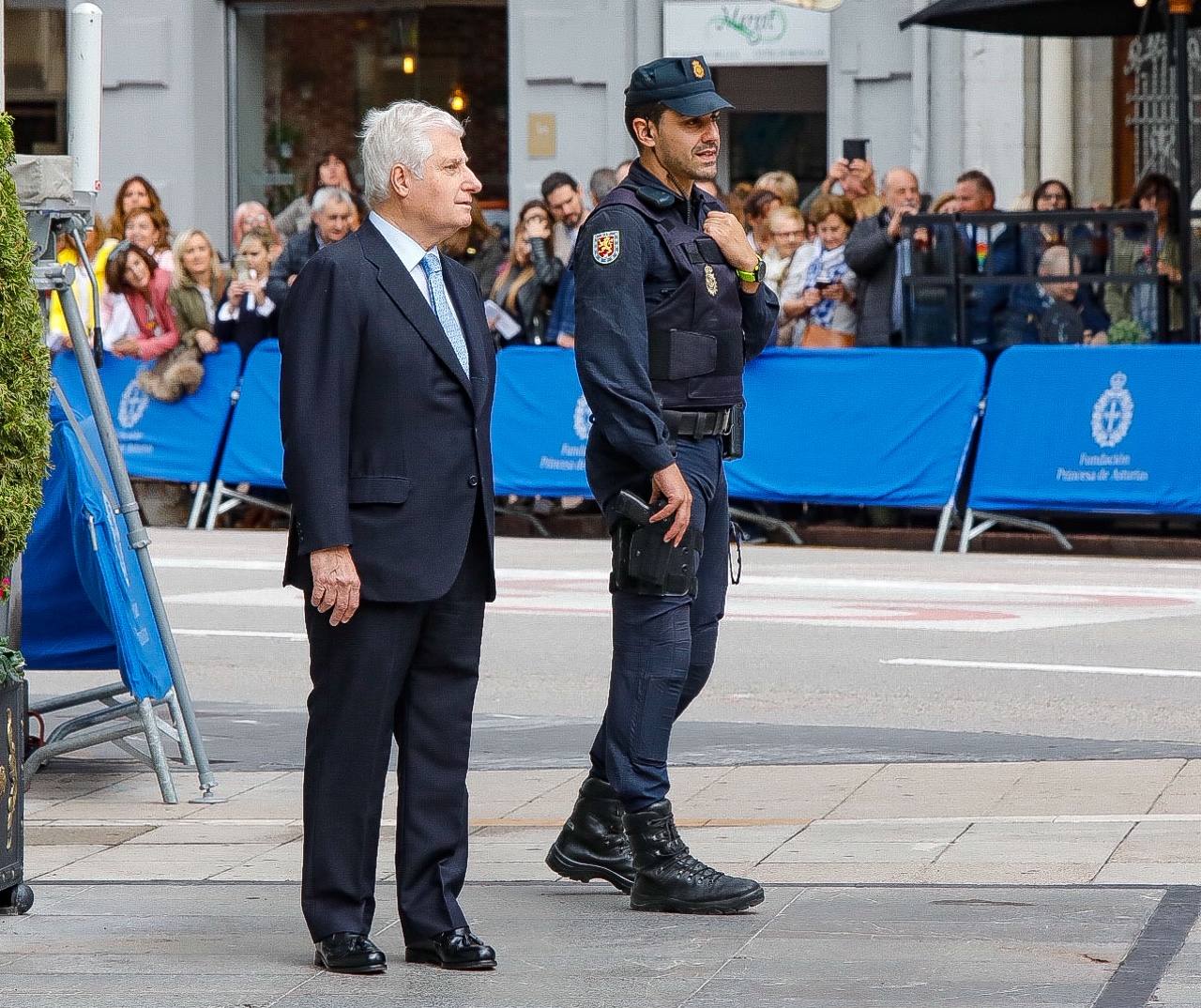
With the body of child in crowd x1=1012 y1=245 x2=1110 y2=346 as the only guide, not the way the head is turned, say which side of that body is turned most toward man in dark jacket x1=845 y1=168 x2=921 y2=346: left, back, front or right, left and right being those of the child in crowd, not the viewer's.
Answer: right

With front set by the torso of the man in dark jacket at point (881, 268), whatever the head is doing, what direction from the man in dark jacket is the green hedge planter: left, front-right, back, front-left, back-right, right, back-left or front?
front-right

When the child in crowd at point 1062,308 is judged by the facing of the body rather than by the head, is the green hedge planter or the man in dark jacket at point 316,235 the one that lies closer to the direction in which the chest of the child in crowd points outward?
the green hedge planter

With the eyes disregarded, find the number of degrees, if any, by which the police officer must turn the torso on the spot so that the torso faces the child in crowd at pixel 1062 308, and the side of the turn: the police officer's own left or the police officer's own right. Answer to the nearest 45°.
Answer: approximately 135° to the police officer's own left

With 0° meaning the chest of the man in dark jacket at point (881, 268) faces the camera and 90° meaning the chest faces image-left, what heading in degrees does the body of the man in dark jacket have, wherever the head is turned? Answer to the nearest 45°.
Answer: approximately 315°

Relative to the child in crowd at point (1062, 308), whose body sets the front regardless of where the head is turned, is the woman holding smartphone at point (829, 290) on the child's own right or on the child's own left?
on the child's own right

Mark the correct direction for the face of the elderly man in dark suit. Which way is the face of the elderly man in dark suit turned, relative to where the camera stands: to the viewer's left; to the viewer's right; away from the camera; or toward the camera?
to the viewer's right

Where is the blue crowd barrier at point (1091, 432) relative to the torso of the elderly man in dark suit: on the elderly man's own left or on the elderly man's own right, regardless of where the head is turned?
on the elderly man's own left

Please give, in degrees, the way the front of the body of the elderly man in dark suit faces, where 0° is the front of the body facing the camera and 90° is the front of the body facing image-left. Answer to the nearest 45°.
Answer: approximately 315°

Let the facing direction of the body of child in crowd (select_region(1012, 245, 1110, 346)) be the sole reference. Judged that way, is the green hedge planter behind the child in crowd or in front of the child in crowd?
in front
